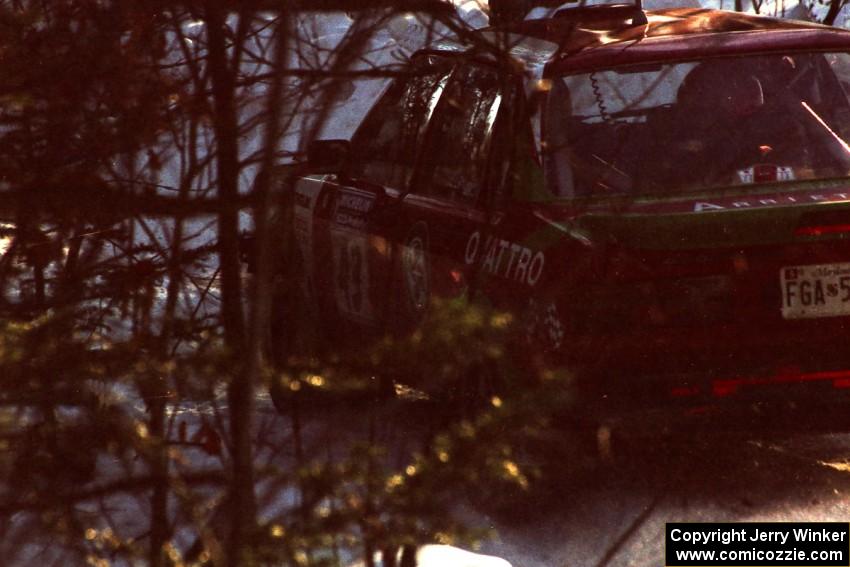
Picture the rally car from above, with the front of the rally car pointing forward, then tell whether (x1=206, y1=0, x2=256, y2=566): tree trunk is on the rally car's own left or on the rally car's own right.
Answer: on the rally car's own left

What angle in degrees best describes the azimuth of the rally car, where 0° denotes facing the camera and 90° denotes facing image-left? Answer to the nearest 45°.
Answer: approximately 135°
